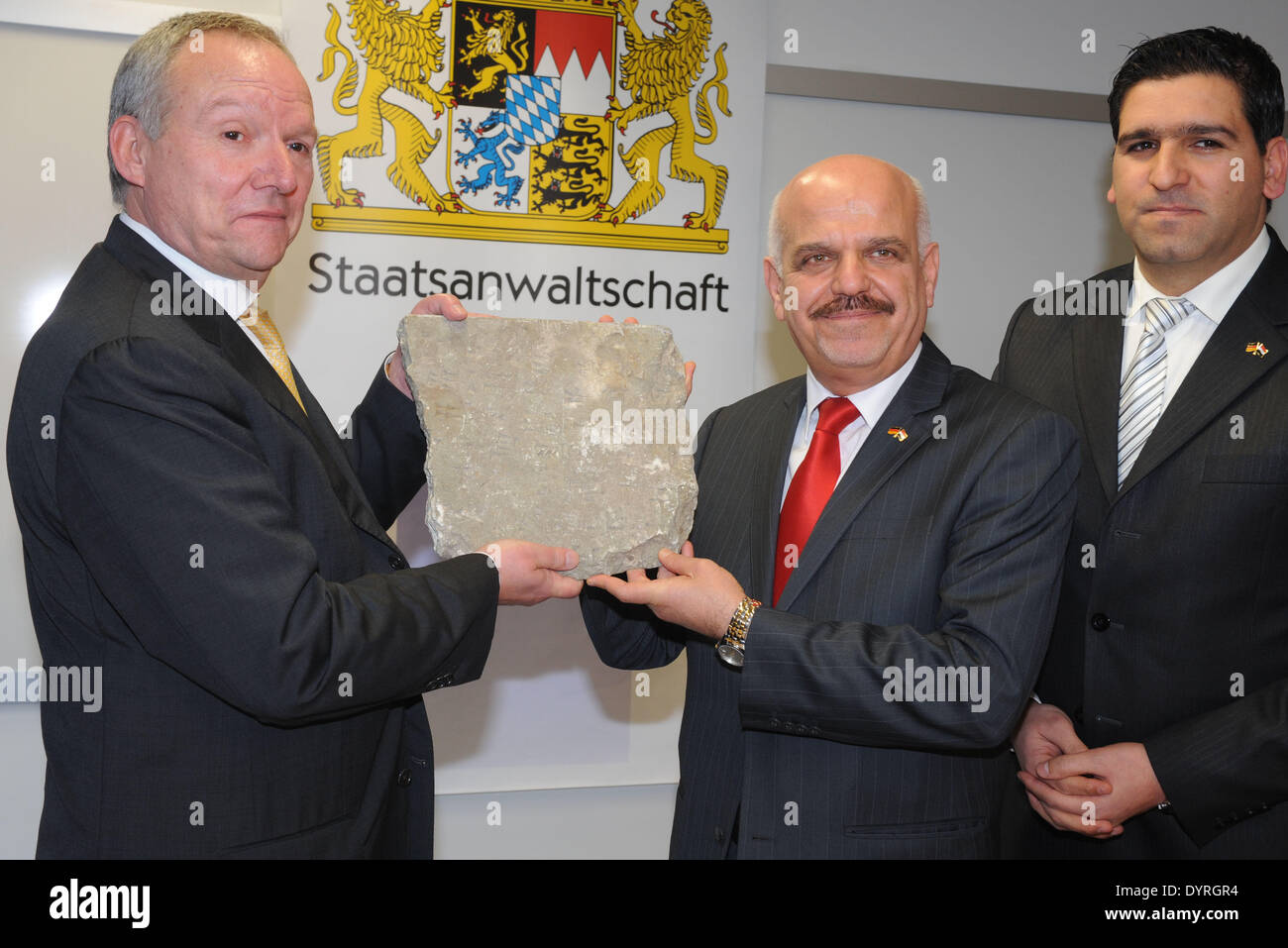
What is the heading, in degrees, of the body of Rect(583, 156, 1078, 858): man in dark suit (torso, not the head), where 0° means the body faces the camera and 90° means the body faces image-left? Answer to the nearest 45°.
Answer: approximately 45°

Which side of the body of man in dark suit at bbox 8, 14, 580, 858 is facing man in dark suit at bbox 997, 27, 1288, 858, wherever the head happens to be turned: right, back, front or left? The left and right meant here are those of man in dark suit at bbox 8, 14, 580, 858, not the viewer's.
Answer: front

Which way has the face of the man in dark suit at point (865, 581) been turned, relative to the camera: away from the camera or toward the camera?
toward the camera

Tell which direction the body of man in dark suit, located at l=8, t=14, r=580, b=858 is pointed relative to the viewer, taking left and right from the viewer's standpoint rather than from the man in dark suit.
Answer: facing to the right of the viewer

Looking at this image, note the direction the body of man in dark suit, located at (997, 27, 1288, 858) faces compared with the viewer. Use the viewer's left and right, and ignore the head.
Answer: facing the viewer and to the left of the viewer

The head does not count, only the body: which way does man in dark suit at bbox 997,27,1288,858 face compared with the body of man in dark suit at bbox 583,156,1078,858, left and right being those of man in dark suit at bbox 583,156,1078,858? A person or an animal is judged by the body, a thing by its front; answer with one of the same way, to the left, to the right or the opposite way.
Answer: the same way

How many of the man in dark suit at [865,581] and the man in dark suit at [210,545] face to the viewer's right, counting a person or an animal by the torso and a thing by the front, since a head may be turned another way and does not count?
1

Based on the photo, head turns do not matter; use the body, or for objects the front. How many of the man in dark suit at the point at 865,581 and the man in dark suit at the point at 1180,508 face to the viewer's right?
0

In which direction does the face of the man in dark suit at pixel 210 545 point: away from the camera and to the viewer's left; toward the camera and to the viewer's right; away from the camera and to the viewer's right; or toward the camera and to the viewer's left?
toward the camera and to the viewer's right

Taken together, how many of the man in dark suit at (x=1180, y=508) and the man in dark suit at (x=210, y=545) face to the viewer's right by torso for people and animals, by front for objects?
1
